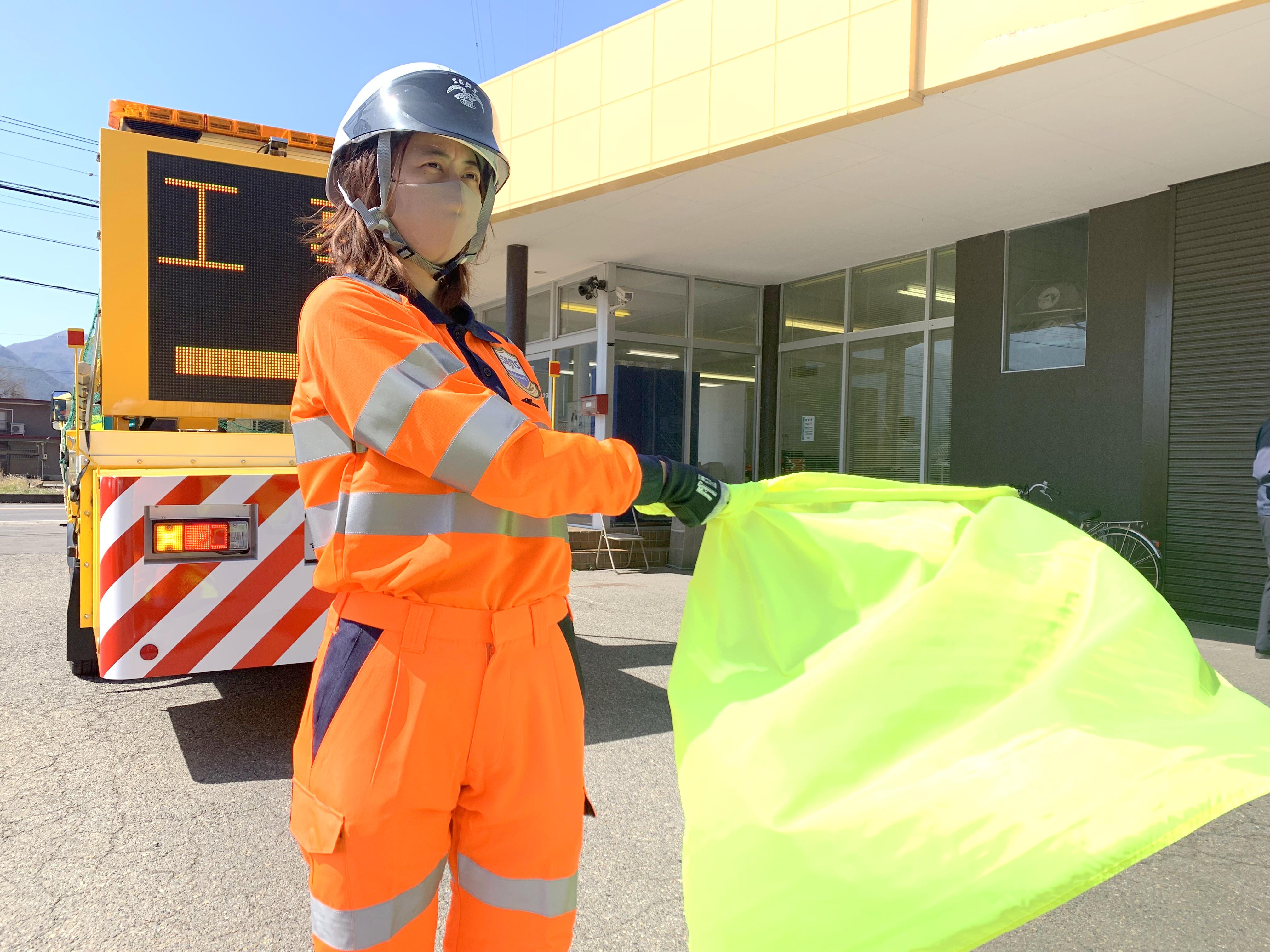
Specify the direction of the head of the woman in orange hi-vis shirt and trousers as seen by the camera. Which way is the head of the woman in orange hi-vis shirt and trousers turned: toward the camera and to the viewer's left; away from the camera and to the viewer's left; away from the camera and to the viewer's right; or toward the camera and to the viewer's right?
toward the camera and to the viewer's right

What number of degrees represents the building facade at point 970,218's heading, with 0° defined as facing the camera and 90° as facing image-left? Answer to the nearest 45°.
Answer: approximately 45°

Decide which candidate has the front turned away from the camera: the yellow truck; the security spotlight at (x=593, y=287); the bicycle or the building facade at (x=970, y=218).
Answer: the yellow truck

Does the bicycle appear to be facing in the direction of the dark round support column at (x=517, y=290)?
yes

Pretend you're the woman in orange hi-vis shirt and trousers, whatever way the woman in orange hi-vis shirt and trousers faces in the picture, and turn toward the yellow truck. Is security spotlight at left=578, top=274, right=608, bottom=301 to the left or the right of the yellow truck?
right

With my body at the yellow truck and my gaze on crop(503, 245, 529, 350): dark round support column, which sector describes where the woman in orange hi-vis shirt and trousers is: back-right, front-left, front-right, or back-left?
back-right

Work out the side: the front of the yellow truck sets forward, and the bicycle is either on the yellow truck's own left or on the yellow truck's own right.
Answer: on the yellow truck's own right

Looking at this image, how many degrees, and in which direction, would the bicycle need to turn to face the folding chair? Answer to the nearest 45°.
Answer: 0° — it already faces it

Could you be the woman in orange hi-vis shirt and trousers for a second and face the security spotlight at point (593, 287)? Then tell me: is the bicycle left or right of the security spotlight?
right

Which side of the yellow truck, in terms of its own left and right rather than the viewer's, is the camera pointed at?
back

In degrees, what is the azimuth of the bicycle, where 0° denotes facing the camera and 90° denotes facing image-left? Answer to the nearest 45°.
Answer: approximately 90°
